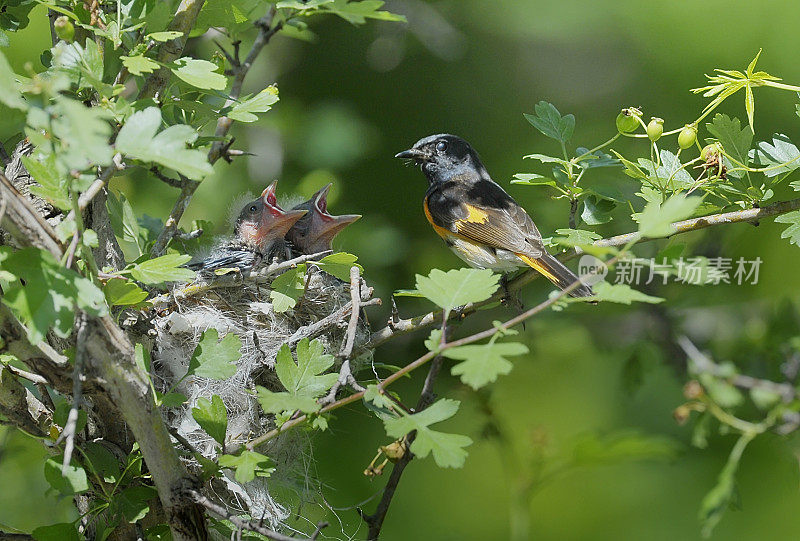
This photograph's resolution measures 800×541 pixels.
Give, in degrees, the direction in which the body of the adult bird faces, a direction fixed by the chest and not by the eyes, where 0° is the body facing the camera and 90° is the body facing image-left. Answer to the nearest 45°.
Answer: approximately 90°

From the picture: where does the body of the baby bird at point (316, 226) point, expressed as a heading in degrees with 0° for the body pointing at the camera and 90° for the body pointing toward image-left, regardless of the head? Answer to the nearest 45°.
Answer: approximately 270°

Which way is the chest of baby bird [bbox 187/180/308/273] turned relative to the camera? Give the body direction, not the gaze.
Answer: to the viewer's right

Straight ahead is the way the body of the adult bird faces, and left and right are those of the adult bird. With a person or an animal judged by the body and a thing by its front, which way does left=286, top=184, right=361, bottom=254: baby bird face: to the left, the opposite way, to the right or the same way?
the opposite way

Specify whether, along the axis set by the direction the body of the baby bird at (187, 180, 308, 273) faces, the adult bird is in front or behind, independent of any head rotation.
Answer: in front
